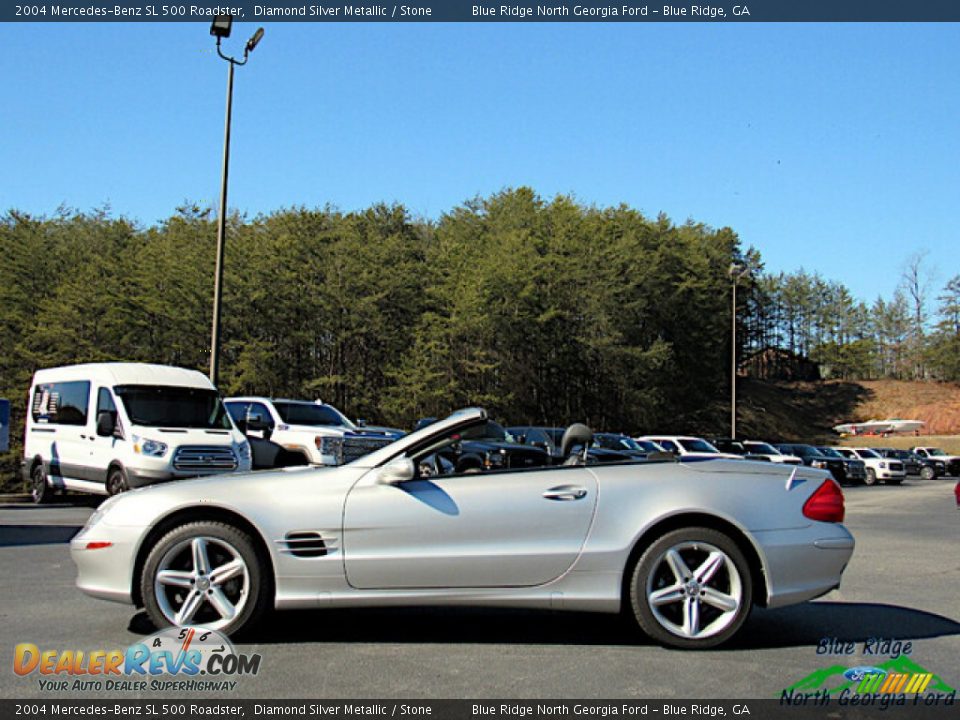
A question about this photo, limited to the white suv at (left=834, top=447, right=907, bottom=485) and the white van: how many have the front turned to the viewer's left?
0

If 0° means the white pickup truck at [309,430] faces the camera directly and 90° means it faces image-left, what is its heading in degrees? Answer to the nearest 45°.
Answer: approximately 315°

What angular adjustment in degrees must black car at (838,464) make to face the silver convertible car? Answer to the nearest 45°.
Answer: approximately 45° to its right

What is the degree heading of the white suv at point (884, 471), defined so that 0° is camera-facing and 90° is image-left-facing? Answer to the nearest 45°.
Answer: approximately 315°

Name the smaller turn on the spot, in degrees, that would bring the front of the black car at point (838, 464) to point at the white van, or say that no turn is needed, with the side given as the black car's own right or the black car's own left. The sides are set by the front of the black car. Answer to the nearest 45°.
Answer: approximately 45° to the black car's own right

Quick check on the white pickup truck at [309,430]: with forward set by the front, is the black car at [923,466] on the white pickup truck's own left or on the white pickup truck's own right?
on the white pickup truck's own left

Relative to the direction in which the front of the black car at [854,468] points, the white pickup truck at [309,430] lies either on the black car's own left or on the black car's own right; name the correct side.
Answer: on the black car's own right

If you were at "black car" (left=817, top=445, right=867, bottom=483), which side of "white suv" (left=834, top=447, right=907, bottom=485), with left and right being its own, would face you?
right

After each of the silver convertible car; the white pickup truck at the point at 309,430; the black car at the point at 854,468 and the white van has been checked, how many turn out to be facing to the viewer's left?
1

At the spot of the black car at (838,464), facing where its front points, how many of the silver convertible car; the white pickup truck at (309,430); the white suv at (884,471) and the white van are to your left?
1

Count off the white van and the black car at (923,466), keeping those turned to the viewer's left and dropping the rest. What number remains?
0

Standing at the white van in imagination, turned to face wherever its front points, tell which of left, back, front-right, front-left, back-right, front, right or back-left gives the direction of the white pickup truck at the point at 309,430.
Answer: left

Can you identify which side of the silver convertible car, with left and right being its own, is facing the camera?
left

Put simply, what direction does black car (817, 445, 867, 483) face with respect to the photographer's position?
facing the viewer and to the right of the viewer
